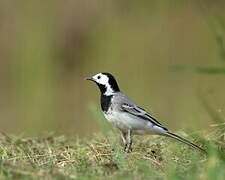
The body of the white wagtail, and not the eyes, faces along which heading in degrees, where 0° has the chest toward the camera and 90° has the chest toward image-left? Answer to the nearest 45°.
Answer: approximately 90°
